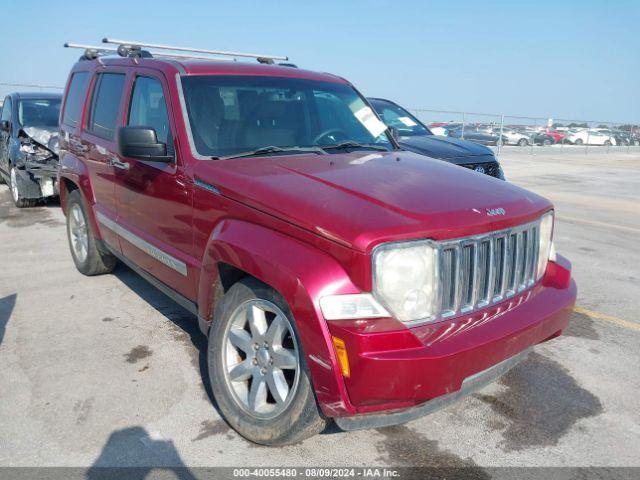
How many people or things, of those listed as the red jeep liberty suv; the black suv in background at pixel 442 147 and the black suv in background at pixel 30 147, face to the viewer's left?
0

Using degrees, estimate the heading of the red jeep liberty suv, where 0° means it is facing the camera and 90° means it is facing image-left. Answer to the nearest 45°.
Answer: approximately 315°

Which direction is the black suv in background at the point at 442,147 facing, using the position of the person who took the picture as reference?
facing the viewer and to the right of the viewer

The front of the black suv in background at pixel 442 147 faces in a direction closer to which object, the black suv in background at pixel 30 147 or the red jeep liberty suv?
the red jeep liberty suv

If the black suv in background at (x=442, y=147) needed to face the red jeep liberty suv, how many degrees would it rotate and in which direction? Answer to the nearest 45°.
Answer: approximately 45° to its right

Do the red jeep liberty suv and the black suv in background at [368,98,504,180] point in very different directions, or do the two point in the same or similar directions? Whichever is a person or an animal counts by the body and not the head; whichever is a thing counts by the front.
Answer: same or similar directions

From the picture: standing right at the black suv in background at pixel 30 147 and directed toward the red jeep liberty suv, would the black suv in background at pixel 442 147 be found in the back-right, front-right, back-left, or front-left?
front-left

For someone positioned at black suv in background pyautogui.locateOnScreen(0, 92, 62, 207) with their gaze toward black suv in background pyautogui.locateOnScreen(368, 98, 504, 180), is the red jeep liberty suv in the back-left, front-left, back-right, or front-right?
front-right

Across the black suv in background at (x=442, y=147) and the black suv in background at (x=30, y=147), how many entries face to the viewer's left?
0

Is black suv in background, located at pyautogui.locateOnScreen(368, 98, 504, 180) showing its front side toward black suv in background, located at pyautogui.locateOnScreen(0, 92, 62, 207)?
no

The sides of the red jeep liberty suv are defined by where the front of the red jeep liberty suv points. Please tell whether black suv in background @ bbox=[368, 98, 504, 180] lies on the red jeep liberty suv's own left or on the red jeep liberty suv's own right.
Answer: on the red jeep liberty suv's own left

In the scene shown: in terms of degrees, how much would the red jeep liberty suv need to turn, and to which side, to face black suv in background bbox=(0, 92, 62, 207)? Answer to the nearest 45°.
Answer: approximately 180°
